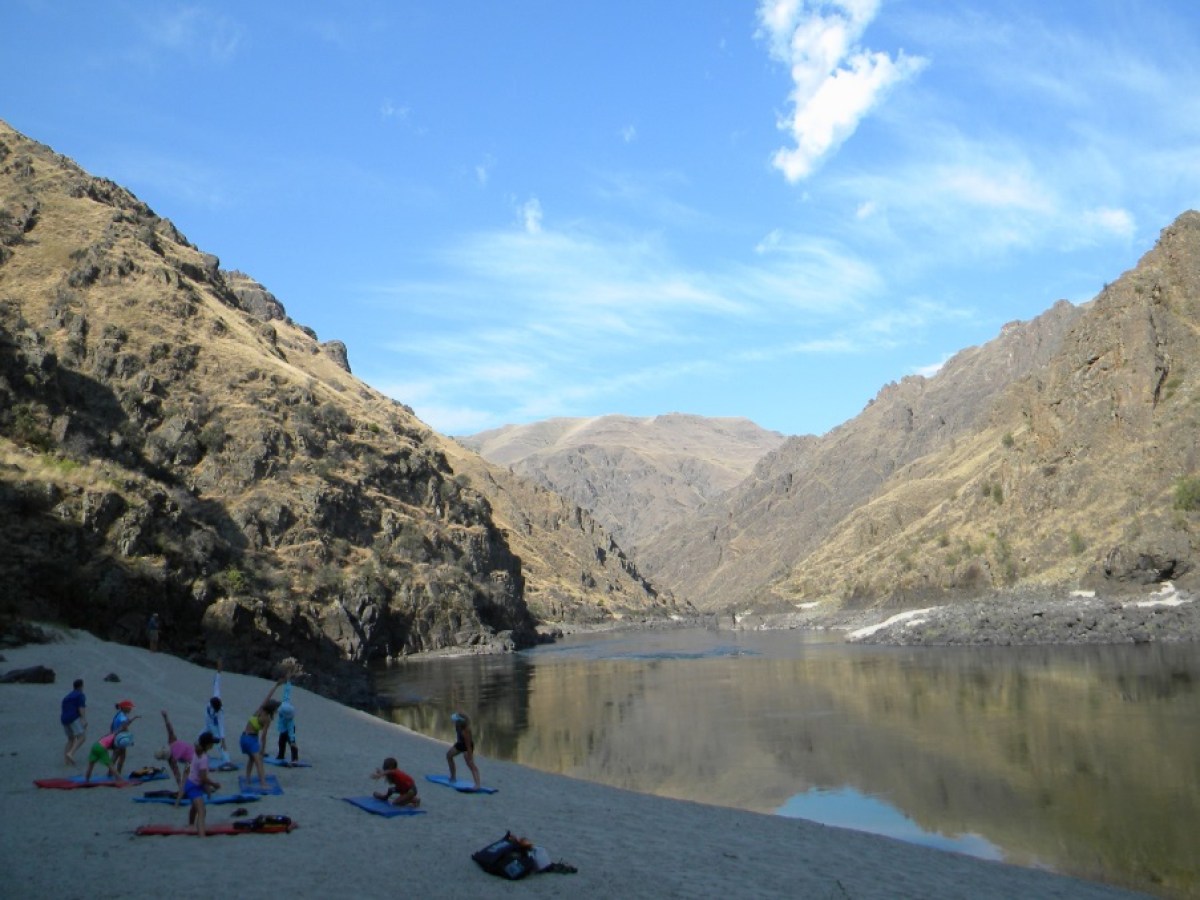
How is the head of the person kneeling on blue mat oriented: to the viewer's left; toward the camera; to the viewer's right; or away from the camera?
to the viewer's left

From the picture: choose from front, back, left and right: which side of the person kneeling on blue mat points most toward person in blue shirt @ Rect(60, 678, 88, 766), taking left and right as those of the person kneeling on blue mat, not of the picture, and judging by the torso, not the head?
front

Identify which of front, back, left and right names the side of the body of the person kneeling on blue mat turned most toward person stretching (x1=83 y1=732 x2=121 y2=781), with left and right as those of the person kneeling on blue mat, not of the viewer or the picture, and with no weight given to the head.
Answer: front

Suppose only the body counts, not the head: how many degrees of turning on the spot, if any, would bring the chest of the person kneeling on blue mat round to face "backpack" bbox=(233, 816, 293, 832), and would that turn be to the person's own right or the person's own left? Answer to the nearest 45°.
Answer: approximately 45° to the person's own left

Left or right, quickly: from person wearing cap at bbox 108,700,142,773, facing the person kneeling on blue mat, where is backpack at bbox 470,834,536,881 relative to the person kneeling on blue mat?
right

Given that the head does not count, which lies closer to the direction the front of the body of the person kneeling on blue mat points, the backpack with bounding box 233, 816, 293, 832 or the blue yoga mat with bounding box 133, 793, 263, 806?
the blue yoga mat

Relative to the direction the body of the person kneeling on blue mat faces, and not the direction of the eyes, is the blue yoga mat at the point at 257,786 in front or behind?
in front

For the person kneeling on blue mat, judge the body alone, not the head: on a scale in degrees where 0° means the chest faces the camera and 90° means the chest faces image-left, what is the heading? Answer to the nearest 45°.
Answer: approximately 90°
